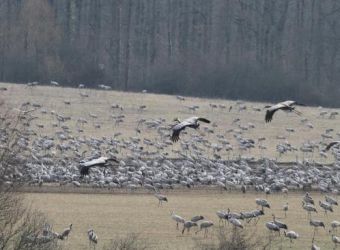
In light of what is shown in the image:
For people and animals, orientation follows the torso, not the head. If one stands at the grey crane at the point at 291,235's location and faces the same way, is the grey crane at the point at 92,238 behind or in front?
in front

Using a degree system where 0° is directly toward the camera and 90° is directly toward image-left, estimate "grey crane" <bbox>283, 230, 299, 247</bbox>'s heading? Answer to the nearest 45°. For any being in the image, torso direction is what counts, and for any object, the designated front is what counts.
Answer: approximately 90°

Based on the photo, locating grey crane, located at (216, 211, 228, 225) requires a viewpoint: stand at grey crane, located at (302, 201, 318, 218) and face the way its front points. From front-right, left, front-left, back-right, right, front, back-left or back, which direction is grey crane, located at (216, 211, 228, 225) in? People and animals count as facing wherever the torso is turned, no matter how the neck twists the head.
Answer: front-left

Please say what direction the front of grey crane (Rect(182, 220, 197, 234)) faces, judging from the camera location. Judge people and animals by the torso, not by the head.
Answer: facing to the left of the viewer

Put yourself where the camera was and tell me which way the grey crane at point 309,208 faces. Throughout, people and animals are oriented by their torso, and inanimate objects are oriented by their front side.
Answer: facing to the left of the viewer

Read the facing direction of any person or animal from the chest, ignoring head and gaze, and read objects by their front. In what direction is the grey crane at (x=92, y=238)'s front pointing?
to the viewer's left

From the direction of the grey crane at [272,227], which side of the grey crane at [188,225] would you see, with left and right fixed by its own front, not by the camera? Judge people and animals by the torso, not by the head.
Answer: back

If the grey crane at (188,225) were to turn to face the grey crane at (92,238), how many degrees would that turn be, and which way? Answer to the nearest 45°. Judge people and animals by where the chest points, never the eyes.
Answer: approximately 45° to its left

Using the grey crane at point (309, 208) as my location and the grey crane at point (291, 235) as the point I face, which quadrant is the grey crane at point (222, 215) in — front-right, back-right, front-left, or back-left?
front-right
